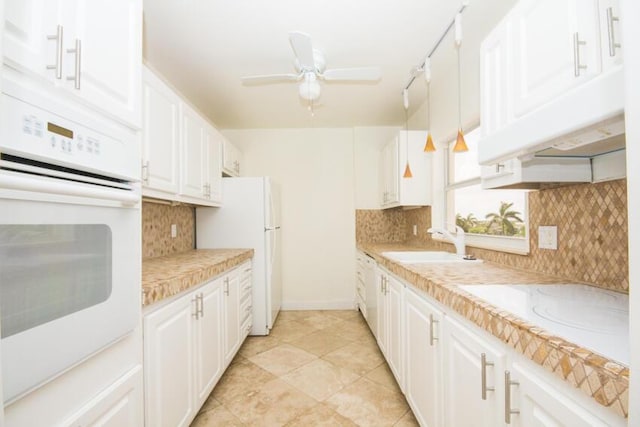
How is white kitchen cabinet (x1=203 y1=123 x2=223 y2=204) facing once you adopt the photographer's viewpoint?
facing to the right of the viewer

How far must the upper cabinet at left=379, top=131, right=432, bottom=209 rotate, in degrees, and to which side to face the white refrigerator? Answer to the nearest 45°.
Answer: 0° — it already faces it

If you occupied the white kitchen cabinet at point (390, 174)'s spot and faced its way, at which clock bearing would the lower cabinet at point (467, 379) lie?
The lower cabinet is roughly at 9 o'clock from the white kitchen cabinet.

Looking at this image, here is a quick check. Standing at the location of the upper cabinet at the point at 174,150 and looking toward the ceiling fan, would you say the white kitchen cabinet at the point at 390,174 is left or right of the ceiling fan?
left

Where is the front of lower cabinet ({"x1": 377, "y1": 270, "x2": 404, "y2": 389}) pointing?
to the viewer's left

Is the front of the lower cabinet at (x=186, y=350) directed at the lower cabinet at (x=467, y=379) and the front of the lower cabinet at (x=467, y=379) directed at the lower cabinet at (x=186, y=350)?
yes

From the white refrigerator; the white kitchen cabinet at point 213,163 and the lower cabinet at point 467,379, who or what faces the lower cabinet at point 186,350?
the lower cabinet at point 467,379

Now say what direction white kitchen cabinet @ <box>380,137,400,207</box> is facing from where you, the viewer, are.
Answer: facing to the left of the viewer

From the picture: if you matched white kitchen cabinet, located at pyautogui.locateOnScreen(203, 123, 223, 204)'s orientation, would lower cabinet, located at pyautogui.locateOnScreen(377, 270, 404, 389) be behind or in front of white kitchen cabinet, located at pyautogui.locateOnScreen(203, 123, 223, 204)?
in front

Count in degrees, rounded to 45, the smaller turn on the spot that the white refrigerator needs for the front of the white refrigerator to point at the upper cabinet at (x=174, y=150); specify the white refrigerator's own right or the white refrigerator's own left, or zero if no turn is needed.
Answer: approximately 135° to the white refrigerator's own right

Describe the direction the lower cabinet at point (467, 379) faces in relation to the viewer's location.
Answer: facing to the left of the viewer

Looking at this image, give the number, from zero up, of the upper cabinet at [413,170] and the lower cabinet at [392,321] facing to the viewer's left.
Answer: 2

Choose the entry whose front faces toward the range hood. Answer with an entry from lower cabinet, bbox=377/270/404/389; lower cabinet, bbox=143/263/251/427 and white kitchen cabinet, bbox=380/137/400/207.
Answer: lower cabinet, bbox=143/263/251/427

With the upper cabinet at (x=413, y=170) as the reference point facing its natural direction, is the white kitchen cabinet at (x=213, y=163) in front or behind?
in front
